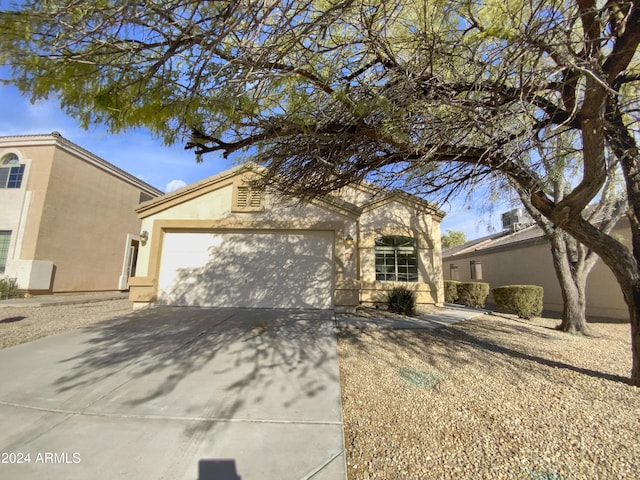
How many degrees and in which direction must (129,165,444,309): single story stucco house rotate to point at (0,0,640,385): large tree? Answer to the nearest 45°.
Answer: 0° — it already faces it

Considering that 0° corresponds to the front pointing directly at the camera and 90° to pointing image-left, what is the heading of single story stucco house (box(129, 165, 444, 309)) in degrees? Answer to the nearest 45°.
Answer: approximately 0°

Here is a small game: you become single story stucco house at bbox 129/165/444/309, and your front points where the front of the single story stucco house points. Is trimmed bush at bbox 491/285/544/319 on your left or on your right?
on your left

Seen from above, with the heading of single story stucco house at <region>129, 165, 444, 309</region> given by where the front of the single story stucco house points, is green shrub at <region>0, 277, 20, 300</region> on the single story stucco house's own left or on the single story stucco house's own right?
on the single story stucco house's own right

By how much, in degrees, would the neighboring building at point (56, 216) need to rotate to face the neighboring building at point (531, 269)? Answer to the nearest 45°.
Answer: approximately 90° to its left

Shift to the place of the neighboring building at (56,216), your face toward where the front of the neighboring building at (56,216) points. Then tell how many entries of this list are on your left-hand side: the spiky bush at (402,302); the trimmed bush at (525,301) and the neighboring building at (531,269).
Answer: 3

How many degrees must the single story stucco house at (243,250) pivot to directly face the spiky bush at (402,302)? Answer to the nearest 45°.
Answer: approximately 90° to its left
